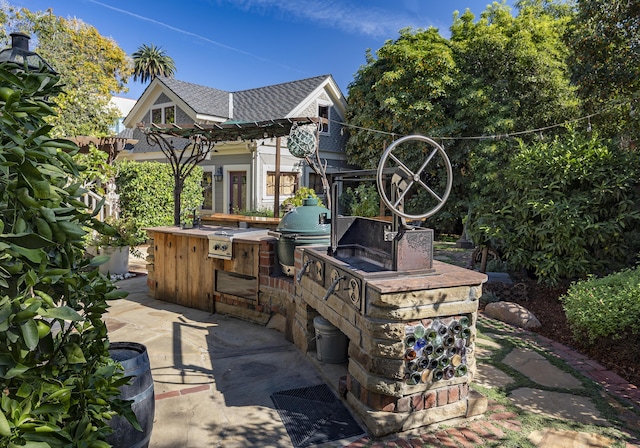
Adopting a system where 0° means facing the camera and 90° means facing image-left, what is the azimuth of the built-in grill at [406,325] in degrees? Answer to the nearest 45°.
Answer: approximately 45°

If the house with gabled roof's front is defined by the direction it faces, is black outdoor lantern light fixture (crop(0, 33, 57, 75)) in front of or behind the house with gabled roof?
in front

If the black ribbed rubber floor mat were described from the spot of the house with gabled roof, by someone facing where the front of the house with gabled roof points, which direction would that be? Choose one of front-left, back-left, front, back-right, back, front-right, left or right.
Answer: front-left

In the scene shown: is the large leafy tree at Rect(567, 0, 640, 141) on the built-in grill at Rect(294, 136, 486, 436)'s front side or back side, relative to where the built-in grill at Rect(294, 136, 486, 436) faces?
on the back side

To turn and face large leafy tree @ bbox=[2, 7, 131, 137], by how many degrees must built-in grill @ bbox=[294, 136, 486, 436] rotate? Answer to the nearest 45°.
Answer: approximately 90° to its right

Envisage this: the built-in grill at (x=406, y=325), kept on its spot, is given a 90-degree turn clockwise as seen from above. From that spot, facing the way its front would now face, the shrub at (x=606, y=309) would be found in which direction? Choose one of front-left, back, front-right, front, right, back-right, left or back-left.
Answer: right

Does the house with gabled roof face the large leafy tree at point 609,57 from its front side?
no

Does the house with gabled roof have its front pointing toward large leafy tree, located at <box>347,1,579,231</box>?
no

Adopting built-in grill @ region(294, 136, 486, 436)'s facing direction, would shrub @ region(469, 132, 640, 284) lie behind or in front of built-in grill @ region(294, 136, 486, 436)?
behind

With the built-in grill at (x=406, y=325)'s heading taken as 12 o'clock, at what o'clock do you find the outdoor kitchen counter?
The outdoor kitchen counter is roughly at 3 o'clock from the built-in grill.

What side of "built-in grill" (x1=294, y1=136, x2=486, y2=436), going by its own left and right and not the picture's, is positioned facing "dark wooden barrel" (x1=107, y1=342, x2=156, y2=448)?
front

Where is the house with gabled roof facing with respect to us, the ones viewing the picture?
facing the viewer and to the left of the viewer

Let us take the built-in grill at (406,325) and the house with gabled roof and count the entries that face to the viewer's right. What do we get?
0

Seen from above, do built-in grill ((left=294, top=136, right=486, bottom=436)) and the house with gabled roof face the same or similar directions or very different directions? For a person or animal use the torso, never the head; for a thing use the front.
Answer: same or similar directions

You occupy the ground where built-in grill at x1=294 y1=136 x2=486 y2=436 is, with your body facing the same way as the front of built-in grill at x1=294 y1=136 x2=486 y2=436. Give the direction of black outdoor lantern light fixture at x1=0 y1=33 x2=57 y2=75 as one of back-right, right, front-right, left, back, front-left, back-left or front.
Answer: front-right

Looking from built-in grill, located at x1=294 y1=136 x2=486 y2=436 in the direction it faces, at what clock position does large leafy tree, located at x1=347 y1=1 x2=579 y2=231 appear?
The large leafy tree is roughly at 5 o'clock from the built-in grill.

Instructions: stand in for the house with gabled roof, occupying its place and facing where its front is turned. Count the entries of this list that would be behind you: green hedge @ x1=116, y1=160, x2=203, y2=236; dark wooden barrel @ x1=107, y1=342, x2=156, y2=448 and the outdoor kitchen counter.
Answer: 0
